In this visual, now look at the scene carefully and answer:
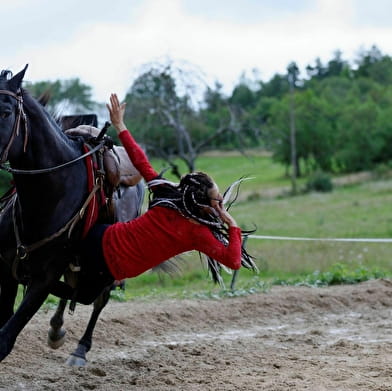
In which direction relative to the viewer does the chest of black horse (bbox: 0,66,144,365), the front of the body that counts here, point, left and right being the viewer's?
facing the viewer and to the left of the viewer
